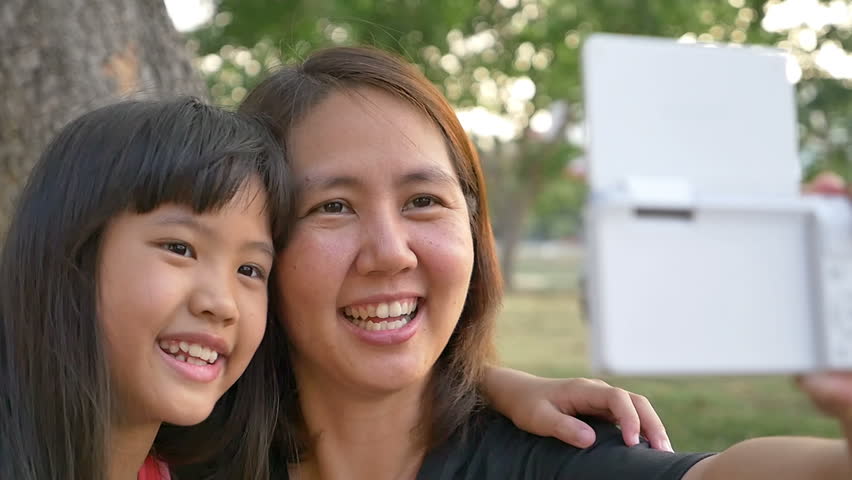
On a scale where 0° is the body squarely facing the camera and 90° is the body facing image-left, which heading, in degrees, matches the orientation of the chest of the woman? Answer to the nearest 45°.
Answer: approximately 0°

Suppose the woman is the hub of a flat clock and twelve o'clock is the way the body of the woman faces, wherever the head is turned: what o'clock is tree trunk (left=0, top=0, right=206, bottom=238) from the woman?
The tree trunk is roughly at 4 o'clock from the woman.

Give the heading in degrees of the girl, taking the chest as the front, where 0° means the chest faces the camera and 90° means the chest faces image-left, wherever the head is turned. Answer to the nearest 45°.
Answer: approximately 315°

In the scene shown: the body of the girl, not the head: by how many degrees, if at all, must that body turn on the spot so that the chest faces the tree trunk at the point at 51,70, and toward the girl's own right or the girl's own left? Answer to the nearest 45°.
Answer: approximately 135° to the girl's own left
